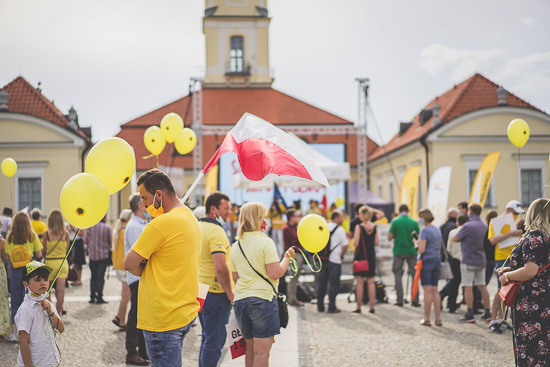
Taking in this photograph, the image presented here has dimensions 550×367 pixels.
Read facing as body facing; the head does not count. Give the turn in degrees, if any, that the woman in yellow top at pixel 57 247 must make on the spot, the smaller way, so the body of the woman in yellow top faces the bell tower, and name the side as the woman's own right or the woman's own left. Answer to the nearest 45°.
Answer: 0° — they already face it

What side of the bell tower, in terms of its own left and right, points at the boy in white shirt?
front

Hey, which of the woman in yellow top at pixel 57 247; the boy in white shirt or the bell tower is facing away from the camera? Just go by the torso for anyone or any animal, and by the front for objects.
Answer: the woman in yellow top

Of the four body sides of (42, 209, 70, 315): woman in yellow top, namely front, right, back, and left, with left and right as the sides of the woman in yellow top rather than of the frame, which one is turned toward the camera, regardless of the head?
back

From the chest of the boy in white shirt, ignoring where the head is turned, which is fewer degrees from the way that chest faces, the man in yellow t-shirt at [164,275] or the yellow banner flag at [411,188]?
the man in yellow t-shirt

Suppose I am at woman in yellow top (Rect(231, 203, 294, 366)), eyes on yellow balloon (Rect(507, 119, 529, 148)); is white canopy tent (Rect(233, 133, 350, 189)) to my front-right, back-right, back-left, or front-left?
front-left

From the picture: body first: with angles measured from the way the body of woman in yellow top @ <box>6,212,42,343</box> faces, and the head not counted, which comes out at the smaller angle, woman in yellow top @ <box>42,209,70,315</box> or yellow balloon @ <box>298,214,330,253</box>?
the woman in yellow top

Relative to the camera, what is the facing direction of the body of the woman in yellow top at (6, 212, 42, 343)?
away from the camera

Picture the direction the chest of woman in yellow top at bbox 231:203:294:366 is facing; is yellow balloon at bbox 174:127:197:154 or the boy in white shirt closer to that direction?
the yellow balloon

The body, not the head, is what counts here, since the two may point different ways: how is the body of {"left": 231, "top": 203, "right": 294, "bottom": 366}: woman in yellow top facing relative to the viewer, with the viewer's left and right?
facing away from the viewer and to the right of the viewer

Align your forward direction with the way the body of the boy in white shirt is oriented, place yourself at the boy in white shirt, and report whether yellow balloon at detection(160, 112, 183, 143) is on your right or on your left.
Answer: on your left

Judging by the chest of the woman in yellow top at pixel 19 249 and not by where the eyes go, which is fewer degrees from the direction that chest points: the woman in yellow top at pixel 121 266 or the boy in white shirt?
the woman in yellow top

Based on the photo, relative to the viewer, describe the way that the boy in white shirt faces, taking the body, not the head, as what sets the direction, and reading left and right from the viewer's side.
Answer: facing the viewer and to the right of the viewer

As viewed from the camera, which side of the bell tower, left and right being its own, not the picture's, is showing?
front

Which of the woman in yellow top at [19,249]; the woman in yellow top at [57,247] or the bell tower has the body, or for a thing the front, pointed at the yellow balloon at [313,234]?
the bell tower
